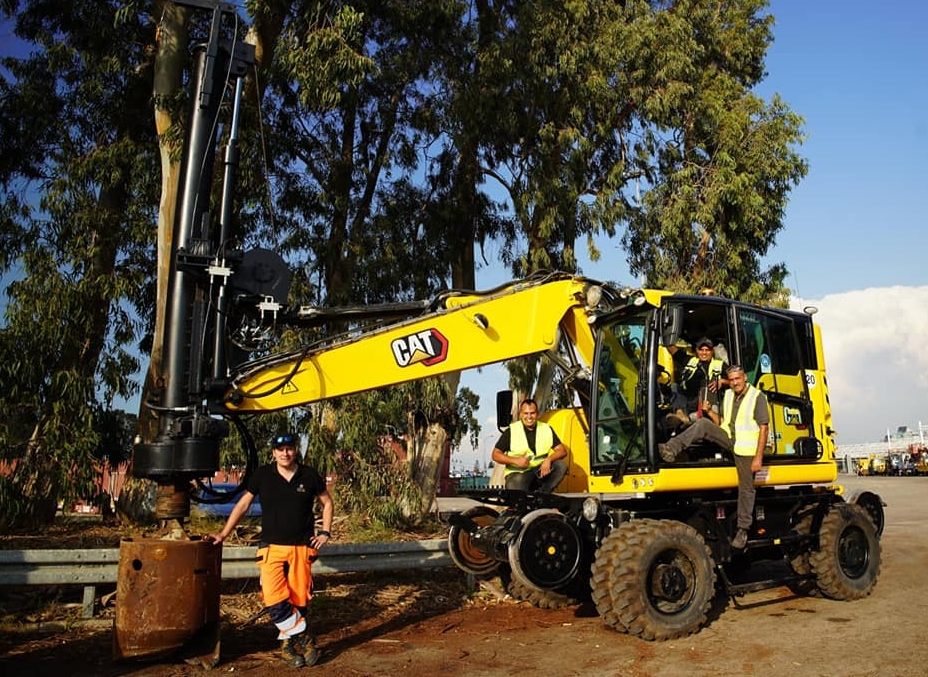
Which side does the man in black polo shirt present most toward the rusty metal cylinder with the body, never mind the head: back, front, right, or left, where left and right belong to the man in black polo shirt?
right

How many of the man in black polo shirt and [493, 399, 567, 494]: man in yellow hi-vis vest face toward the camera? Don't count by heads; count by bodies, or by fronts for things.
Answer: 2

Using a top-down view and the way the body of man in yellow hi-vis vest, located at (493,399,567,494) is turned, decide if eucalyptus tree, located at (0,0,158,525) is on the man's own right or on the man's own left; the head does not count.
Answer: on the man's own right

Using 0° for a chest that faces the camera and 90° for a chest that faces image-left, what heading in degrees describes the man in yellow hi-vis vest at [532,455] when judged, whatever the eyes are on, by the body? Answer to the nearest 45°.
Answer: approximately 0°

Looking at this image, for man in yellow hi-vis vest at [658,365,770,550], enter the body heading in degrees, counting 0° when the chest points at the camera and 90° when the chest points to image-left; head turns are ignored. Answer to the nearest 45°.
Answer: approximately 45°

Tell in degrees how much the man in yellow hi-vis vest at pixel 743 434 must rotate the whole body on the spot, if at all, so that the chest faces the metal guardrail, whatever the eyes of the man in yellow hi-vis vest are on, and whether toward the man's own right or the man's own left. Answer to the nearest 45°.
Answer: approximately 45° to the man's own right

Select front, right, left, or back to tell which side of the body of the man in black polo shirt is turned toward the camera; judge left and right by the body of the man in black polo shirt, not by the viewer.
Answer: front

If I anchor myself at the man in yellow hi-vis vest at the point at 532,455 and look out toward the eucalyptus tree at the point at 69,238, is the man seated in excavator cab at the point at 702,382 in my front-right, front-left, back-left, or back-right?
back-right

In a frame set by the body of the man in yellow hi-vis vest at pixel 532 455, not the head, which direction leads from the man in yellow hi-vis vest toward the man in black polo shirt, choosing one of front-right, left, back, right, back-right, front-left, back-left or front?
front-right
